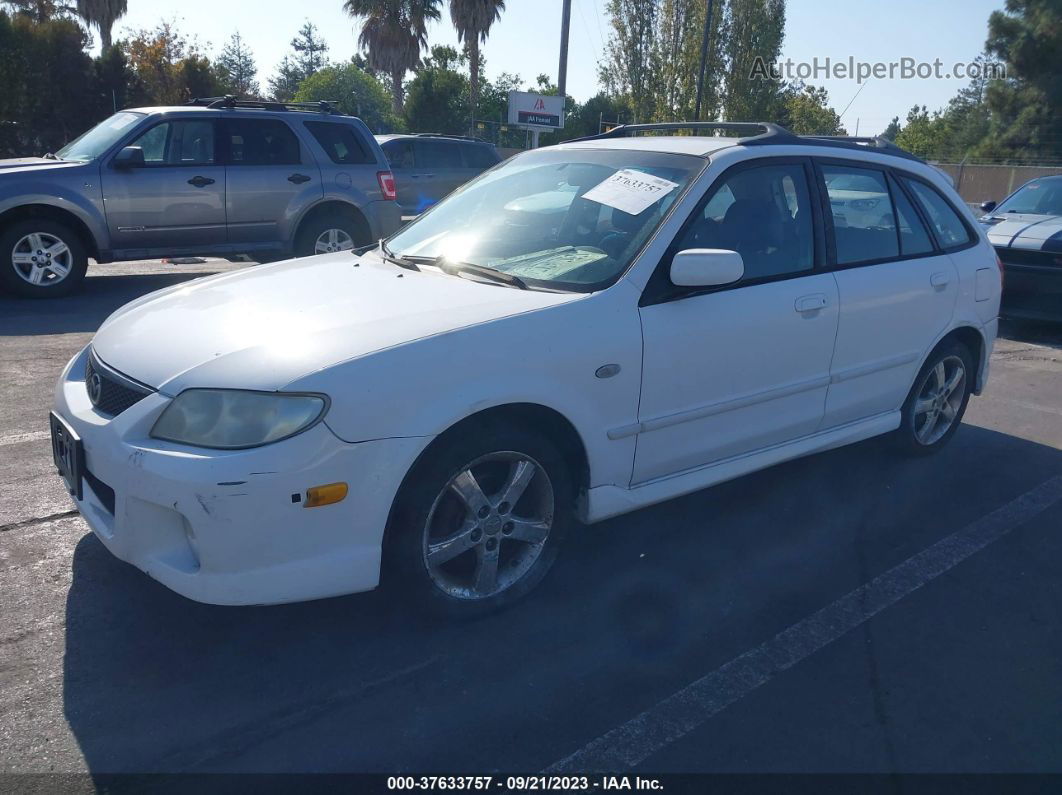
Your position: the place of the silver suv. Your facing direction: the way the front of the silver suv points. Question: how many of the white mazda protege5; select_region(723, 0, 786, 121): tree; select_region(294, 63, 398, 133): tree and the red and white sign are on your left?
1

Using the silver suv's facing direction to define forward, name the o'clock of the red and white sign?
The red and white sign is roughly at 4 o'clock from the silver suv.

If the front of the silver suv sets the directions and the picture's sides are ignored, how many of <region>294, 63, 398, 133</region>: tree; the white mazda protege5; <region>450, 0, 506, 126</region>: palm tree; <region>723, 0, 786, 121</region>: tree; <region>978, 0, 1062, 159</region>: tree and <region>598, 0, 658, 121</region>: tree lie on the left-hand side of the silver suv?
1

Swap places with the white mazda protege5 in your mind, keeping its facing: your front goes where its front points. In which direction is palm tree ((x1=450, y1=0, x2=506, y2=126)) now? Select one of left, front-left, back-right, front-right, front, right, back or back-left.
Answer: back-right

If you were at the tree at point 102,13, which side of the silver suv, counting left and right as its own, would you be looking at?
right

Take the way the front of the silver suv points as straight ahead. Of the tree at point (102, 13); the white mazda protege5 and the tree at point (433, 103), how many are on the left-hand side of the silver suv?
1

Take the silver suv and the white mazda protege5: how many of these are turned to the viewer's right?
0

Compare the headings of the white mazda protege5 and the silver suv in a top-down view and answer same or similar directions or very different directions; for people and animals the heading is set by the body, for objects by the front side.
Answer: same or similar directions

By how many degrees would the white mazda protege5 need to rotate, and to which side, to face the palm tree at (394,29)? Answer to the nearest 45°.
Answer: approximately 135° to its right

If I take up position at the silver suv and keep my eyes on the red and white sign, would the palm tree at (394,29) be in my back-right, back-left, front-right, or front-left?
front-left

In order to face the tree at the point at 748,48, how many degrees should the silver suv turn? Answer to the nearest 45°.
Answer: approximately 135° to its right

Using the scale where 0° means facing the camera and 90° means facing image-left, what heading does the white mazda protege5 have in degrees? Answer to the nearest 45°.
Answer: approximately 45°

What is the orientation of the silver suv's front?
to the viewer's left

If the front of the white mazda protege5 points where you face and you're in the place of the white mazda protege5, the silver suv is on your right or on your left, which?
on your right

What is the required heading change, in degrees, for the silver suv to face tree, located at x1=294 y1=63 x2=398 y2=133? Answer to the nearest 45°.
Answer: approximately 90° to its right
